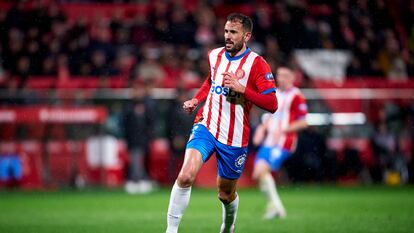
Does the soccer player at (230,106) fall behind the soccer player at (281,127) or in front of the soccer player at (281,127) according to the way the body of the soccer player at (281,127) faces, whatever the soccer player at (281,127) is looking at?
in front

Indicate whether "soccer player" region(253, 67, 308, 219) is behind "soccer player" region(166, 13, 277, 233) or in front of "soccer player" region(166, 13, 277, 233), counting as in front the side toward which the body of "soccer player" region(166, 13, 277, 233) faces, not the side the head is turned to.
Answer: behind

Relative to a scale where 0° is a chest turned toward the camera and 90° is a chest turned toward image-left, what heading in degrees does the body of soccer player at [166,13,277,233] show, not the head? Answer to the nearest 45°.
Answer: approximately 45°

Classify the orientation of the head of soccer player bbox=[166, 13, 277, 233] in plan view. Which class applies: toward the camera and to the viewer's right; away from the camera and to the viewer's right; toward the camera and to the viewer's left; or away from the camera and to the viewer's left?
toward the camera and to the viewer's left

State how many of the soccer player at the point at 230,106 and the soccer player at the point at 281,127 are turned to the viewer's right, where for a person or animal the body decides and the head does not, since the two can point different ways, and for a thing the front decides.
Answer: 0

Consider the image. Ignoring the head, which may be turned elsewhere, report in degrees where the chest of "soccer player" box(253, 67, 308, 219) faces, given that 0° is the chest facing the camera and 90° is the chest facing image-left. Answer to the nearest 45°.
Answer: approximately 45°
